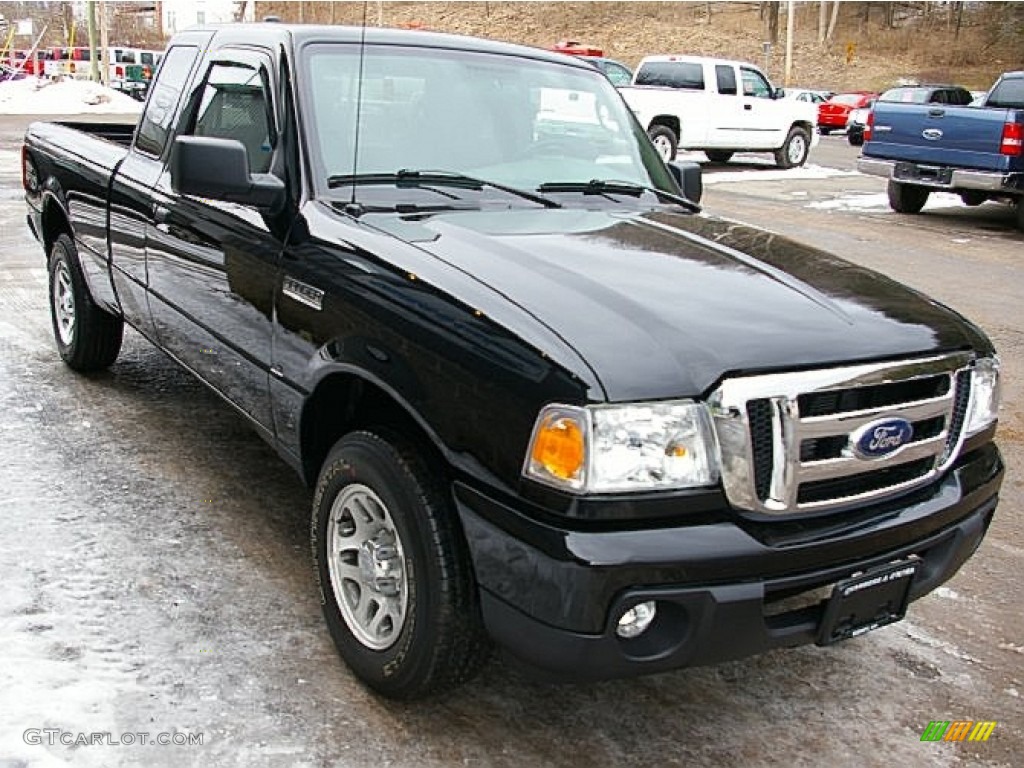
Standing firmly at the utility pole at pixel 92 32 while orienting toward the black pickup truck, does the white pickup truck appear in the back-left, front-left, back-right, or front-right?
front-left

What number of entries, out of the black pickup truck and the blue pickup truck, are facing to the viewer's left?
0

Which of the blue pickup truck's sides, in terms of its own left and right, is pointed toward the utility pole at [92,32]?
left

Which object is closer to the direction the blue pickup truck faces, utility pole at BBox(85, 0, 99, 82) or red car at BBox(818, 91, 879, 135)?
the red car

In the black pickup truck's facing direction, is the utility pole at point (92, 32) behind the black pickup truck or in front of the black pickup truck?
behind

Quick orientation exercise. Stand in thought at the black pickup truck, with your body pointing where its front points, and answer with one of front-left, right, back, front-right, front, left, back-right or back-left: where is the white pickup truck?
back-left

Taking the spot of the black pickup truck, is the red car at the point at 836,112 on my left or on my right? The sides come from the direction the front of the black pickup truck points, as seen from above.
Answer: on my left

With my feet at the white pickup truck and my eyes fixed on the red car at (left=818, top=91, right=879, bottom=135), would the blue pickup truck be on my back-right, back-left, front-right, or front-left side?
back-right

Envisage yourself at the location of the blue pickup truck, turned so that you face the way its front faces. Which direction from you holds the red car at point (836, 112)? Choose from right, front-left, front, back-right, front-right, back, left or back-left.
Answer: front-left

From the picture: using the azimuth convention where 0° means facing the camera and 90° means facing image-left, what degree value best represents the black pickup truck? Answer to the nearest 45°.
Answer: approximately 315°
